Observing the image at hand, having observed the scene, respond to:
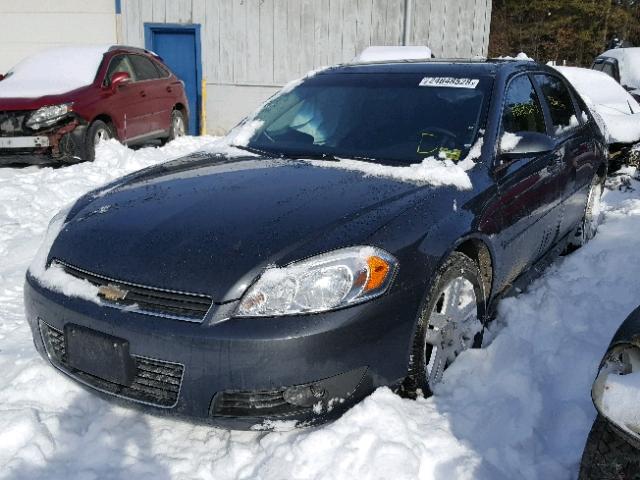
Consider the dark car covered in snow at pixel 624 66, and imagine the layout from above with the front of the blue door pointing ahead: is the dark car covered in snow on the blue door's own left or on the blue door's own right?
on the blue door's own left

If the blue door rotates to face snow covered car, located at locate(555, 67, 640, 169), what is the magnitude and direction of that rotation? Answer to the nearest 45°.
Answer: approximately 45° to its left

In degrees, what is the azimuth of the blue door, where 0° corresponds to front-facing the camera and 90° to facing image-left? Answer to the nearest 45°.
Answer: approximately 0°

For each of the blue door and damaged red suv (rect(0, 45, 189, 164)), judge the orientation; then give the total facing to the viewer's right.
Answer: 0

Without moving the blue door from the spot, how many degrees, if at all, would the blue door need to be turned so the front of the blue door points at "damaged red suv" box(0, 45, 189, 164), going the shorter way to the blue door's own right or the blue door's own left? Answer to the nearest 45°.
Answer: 0° — it already faces it

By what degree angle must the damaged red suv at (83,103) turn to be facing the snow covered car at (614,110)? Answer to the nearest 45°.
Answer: approximately 90° to its left

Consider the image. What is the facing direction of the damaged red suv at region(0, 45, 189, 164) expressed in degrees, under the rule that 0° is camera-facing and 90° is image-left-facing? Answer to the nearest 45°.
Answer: approximately 45°
